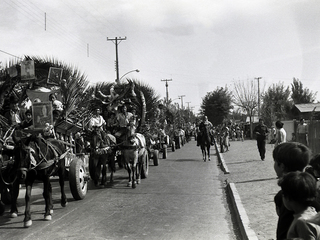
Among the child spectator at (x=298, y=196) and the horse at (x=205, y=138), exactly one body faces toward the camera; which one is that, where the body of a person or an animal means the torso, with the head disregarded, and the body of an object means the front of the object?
the horse

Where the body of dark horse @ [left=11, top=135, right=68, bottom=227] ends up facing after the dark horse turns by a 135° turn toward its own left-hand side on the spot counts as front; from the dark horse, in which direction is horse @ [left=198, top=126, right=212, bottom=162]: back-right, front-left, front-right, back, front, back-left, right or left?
front-left

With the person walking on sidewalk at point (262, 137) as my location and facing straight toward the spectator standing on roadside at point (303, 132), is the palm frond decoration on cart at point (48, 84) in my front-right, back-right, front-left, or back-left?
back-right

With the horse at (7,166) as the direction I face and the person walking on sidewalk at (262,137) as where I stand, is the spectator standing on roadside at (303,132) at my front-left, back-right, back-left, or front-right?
back-left

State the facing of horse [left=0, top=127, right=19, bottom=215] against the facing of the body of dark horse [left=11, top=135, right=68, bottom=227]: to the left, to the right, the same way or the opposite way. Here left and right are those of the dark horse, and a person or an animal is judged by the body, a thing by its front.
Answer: the same way

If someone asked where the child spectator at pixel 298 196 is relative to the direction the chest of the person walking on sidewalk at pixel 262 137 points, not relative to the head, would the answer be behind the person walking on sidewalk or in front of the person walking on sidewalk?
in front

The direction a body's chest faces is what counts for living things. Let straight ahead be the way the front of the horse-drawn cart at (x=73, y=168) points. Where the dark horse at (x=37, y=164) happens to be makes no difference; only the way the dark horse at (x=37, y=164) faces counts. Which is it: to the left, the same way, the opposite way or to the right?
the same way

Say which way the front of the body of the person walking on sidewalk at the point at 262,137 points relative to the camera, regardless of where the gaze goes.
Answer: toward the camera

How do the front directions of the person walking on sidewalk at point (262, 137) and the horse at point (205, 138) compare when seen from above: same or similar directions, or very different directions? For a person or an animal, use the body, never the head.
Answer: same or similar directions

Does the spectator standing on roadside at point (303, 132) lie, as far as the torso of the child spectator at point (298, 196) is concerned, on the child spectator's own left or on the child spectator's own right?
on the child spectator's own right

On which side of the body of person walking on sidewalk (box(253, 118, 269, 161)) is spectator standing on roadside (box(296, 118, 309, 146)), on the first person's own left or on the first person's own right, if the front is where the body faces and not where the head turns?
on the first person's own left

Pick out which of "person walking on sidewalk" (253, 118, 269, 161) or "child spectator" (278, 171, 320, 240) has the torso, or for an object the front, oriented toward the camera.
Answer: the person walking on sidewalk

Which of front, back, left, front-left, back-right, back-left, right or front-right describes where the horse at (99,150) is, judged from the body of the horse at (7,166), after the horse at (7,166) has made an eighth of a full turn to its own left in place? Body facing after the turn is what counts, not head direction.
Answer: back-left

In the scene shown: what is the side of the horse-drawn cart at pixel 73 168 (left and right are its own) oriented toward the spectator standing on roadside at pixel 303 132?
back

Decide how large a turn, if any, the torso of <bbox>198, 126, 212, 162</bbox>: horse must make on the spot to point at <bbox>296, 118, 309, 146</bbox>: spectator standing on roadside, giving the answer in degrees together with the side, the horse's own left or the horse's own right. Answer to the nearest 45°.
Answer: approximately 90° to the horse's own left

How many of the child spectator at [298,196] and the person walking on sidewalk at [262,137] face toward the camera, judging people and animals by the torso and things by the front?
1

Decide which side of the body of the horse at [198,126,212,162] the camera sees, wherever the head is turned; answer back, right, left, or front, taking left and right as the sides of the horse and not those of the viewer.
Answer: front
